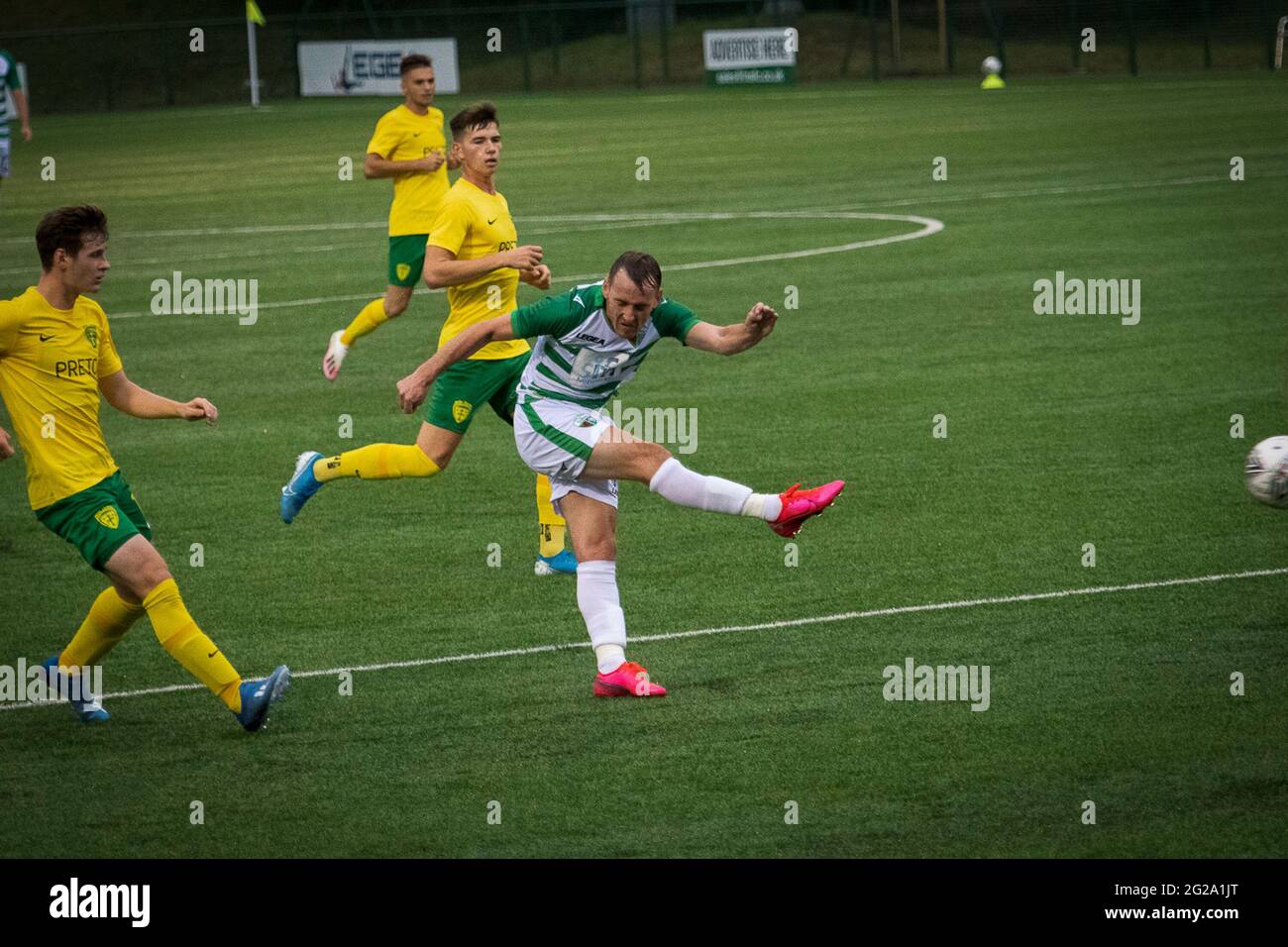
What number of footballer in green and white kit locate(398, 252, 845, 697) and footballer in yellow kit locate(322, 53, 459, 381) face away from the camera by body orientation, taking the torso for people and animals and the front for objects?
0

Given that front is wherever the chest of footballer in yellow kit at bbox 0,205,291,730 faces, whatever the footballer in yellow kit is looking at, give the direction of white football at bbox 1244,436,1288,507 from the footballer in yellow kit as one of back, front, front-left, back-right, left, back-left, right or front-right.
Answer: front-left

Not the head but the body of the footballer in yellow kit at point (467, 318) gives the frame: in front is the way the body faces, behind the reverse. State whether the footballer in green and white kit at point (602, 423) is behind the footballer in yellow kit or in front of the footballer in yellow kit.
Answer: in front

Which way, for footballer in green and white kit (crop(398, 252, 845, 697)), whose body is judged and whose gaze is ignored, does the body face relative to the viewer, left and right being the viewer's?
facing the viewer and to the right of the viewer

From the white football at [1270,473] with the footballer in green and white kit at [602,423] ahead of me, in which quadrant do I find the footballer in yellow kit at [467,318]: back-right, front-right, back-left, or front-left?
front-right

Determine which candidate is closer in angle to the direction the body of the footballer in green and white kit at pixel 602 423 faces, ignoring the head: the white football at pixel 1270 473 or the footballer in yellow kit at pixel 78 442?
the white football

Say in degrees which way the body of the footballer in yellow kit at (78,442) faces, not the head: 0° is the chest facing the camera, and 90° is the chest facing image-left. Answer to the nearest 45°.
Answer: approximately 315°

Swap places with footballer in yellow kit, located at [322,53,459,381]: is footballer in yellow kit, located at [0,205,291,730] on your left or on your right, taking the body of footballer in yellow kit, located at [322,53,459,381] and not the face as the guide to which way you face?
on your right

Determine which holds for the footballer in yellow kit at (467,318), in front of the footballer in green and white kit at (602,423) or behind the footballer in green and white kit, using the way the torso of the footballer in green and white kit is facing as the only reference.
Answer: behind

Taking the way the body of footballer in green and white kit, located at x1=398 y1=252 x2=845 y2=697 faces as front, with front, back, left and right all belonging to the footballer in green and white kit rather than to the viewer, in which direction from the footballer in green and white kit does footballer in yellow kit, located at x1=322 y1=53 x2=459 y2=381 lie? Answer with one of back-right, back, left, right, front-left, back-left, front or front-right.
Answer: back-left

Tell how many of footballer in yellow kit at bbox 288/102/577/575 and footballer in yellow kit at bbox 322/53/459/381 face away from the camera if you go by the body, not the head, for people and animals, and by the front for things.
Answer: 0
